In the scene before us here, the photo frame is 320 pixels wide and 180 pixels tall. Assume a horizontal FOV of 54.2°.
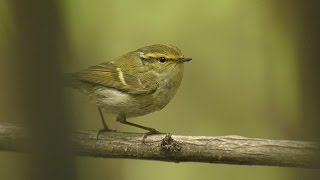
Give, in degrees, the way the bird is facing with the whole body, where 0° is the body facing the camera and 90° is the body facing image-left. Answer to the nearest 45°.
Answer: approximately 270°
